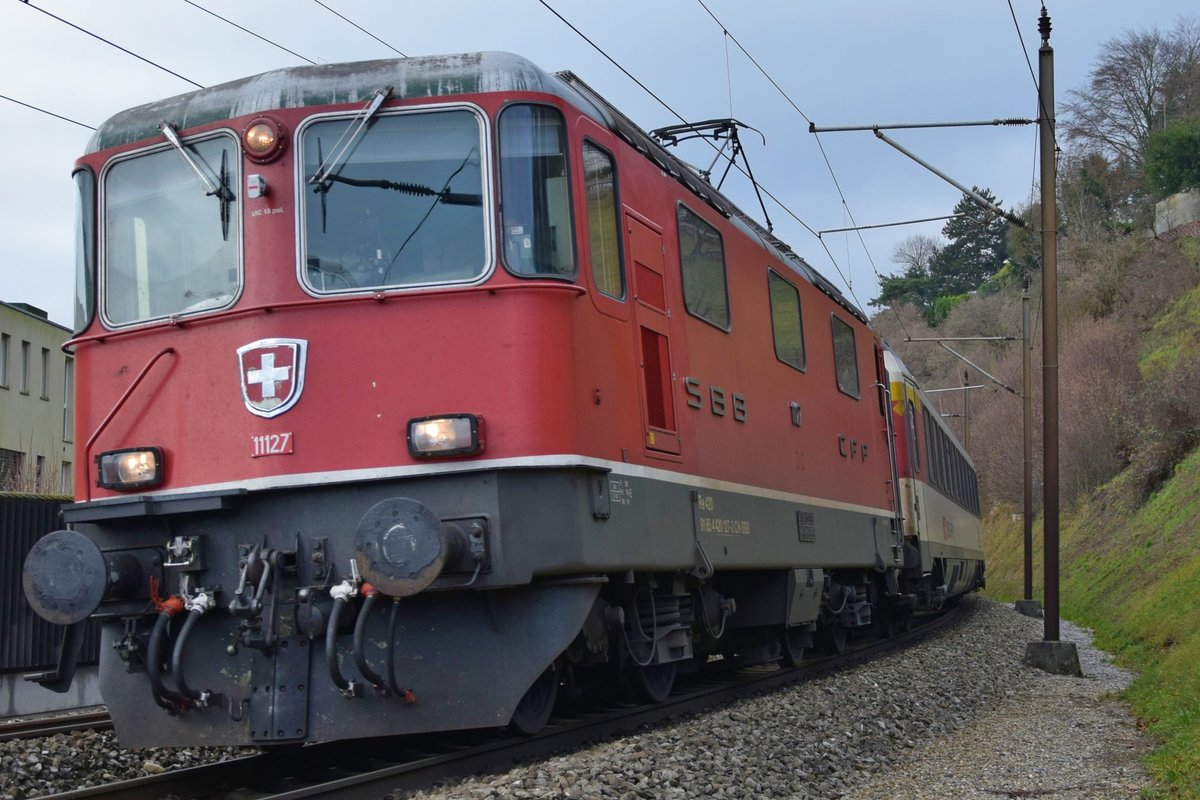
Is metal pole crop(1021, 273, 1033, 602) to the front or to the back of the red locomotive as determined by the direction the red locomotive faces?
to the back

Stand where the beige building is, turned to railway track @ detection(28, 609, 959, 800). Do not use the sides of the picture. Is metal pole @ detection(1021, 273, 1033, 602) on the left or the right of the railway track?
left

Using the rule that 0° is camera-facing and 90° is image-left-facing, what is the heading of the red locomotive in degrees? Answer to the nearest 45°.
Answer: approximately 45°

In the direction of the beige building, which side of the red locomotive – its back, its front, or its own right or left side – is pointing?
right

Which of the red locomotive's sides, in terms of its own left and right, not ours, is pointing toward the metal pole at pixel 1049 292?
back
